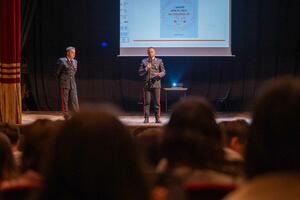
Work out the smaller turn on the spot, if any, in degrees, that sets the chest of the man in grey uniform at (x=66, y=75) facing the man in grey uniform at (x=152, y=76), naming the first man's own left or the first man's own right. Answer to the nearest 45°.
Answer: approximately 45° to the first man's own left

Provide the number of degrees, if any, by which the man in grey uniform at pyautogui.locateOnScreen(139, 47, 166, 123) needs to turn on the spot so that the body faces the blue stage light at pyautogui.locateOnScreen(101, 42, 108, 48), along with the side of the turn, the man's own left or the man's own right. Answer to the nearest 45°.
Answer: approximately 135° to the man's own right

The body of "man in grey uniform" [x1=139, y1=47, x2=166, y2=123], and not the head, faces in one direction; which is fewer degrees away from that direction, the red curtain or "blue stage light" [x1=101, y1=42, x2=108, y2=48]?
the red curtain

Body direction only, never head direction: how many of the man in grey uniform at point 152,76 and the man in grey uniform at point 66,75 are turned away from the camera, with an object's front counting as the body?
0

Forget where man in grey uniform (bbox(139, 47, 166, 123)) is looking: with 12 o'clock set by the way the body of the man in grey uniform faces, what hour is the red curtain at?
The red curtain is roughly at 2 o'clock from the man in grey uniform.

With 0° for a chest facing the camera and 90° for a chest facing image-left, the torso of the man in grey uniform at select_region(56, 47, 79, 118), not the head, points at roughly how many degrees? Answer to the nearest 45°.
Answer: approximately 315°

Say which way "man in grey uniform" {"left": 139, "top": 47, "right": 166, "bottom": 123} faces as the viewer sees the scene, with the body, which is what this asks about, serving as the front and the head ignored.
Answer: toward the camera

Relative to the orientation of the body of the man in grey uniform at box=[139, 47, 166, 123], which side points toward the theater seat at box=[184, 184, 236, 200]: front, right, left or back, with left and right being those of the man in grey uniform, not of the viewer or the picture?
front

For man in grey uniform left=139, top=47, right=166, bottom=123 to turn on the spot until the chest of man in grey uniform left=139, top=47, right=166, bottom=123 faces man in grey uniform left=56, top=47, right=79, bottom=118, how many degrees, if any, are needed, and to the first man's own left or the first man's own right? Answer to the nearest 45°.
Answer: approximately 90° to the first man's own right

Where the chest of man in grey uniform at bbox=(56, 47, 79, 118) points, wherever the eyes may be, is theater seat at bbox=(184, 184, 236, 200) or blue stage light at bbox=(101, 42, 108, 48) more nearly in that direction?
the theater seat

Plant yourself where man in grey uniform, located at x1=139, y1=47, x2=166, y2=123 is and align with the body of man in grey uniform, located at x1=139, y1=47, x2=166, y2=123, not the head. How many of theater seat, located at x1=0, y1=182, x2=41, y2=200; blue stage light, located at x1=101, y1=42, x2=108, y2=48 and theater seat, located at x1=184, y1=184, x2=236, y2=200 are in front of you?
2

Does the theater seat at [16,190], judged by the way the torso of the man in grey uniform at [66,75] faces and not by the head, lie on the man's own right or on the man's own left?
on the man's own right

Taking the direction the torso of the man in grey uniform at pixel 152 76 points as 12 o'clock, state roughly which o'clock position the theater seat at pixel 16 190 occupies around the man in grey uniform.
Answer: The theater seat is roughly at 12 o'clock from the man in grey uniform.
